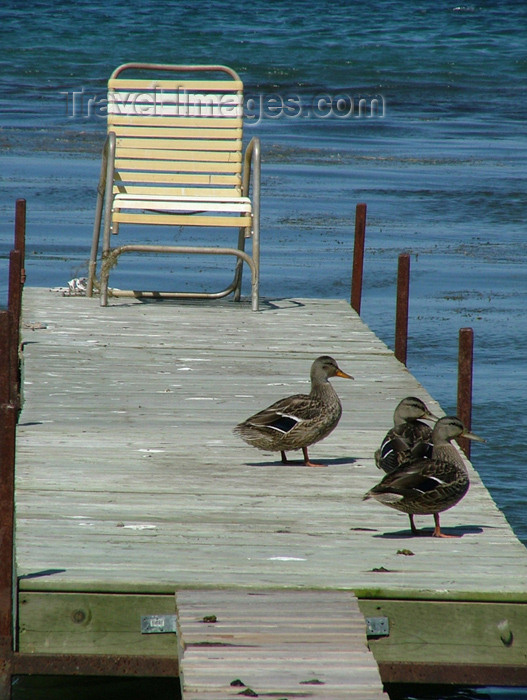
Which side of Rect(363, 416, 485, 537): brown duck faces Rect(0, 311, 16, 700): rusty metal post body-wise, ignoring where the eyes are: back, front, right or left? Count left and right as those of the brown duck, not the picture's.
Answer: back

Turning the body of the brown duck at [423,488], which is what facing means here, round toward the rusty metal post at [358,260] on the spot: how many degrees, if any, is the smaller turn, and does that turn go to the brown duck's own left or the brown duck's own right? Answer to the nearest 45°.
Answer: approximately 90° to the brown duck's own left

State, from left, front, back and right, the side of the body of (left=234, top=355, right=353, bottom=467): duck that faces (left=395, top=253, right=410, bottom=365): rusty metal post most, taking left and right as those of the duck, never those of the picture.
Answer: left

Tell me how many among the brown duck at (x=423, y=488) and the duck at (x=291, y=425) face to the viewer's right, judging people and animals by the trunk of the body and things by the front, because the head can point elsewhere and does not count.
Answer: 2

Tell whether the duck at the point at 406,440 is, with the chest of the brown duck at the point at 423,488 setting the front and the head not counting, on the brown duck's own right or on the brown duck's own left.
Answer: on the brown duck's own left

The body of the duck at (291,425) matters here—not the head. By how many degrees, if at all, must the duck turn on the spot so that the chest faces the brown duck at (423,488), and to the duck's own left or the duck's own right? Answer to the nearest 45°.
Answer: approximately 45° to the duck's own right

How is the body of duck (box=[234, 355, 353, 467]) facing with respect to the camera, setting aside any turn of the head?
to the viewer's right

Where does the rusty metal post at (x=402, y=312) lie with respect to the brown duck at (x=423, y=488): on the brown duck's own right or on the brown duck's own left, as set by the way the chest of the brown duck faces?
on the brown duck's own left

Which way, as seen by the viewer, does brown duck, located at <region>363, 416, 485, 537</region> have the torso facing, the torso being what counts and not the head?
to the viewer's right
